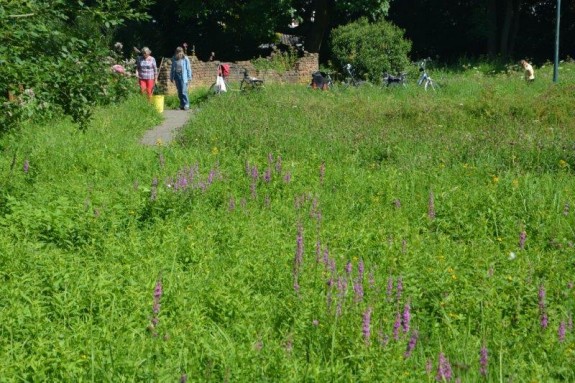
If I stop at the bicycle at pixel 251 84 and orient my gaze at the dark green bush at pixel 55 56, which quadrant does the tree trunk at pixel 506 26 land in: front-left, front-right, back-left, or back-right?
back-left

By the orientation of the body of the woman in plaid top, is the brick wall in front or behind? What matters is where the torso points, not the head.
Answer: behind

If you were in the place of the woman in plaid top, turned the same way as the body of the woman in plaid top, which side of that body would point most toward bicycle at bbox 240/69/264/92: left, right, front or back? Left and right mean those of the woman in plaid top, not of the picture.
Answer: left

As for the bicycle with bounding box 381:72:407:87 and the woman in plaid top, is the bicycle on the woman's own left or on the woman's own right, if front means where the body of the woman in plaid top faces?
on the woman's own left

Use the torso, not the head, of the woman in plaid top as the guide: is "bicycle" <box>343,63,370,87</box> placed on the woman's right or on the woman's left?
on the woman's left

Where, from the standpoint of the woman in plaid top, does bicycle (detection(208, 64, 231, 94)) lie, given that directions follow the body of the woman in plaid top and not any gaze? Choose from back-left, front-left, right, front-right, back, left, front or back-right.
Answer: back-left

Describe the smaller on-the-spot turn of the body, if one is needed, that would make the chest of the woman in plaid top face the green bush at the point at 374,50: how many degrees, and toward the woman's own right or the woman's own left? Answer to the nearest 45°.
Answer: approximately 135° to the woman's own left

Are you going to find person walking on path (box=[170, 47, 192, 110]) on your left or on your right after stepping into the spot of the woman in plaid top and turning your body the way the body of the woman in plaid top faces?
on your left

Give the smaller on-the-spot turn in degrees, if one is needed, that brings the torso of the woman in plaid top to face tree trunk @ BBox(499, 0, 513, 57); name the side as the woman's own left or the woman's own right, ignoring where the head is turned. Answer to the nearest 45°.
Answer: approximately 135° to the woman's own left

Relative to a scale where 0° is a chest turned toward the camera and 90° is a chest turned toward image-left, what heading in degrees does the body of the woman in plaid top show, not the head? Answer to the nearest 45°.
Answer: approximately 0°

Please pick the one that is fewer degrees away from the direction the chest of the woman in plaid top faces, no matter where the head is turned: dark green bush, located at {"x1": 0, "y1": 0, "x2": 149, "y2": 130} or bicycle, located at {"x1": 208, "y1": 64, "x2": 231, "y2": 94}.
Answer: the dark green bush
